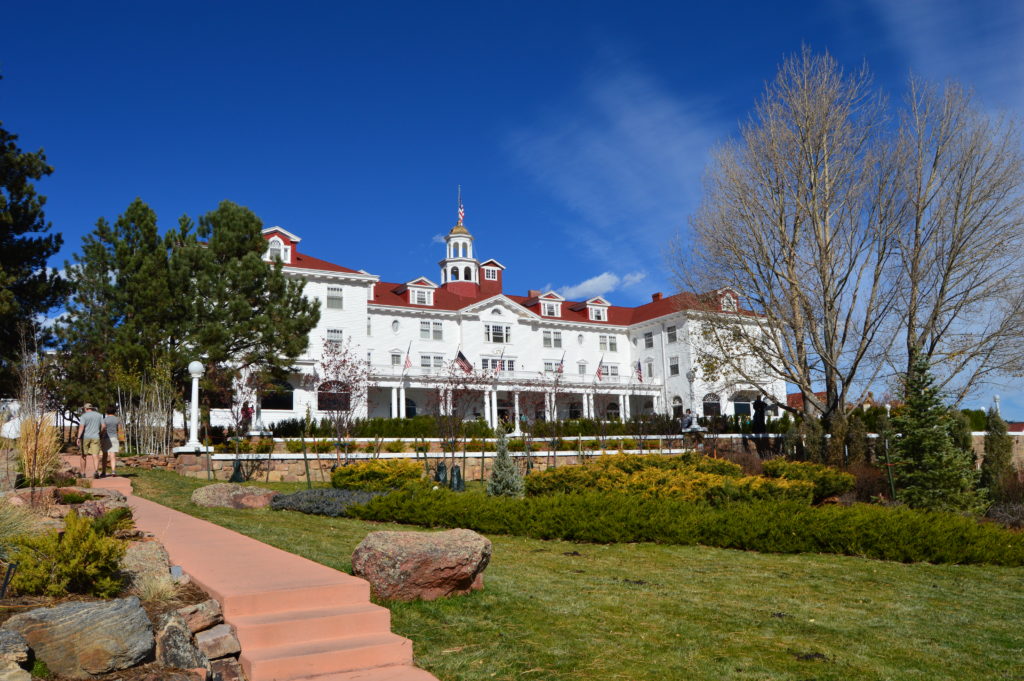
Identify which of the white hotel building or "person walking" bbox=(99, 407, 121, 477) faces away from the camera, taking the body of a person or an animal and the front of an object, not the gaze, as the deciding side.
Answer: the person walking

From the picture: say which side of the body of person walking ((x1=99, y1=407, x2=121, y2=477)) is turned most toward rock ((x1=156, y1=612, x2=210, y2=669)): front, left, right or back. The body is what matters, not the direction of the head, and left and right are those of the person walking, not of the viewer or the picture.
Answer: back

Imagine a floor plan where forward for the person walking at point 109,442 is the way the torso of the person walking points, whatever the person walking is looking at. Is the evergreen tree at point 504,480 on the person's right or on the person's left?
on the person's right

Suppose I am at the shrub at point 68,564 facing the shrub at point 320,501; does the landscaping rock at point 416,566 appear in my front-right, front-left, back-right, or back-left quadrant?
front-right

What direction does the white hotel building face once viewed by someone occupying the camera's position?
facing the viewer and to the right of the viewer

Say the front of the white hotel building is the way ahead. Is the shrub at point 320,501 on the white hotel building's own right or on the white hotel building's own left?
on the white hotel building's own right

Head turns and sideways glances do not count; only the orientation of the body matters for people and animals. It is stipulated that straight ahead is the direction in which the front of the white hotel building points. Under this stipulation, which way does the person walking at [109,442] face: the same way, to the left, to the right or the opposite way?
the opposite way

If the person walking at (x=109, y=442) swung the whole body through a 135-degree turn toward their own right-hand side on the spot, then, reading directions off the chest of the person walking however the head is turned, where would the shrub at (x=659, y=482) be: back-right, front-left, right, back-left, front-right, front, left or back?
front

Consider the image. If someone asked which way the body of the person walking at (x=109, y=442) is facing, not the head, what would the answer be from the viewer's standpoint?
away from the camera

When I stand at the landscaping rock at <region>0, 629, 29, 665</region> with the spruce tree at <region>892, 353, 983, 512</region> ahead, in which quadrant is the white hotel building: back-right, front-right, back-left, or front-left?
front-left

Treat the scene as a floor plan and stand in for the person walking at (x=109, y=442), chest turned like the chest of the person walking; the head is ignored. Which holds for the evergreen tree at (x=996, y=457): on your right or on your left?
on your right

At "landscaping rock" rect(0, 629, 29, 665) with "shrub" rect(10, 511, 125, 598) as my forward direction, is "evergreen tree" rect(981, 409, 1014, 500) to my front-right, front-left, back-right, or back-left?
front-right

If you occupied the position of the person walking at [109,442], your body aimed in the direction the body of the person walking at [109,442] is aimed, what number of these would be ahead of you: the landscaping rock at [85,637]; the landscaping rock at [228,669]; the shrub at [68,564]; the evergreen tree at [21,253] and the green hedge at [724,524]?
1

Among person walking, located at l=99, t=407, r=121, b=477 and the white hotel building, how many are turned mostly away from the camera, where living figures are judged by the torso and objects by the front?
1

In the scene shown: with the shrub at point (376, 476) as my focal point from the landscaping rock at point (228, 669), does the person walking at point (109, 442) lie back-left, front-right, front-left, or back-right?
front-left

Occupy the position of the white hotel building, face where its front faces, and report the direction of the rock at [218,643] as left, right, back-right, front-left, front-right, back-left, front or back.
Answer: front-right

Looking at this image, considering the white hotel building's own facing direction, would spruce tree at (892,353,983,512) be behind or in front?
in front
